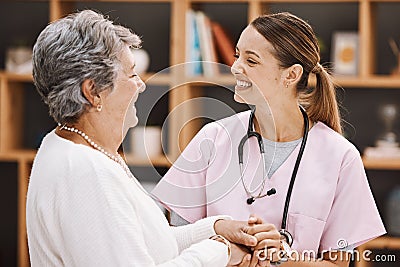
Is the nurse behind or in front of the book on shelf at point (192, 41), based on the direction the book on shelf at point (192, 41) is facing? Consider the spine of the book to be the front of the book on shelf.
in front

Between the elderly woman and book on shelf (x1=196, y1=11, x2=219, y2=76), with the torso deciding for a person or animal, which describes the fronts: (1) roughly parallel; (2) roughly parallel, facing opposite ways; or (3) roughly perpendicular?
roughly perpendicular

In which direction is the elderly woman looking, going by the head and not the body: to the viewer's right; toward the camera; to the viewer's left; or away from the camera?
to the viewer's right

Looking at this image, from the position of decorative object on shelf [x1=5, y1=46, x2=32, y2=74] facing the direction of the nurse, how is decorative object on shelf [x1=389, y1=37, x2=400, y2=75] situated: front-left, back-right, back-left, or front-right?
front-left

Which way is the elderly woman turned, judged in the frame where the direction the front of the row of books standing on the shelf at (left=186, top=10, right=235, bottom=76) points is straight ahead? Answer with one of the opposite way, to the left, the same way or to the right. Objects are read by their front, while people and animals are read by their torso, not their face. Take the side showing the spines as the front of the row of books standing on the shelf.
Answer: to the left

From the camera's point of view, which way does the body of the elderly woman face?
to the viewer's right

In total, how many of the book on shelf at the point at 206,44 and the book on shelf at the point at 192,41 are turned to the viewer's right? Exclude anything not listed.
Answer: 0

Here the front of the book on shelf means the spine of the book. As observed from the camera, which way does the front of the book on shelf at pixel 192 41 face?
facing the viewer

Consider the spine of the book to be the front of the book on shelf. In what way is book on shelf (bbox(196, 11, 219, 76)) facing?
toward the camera
